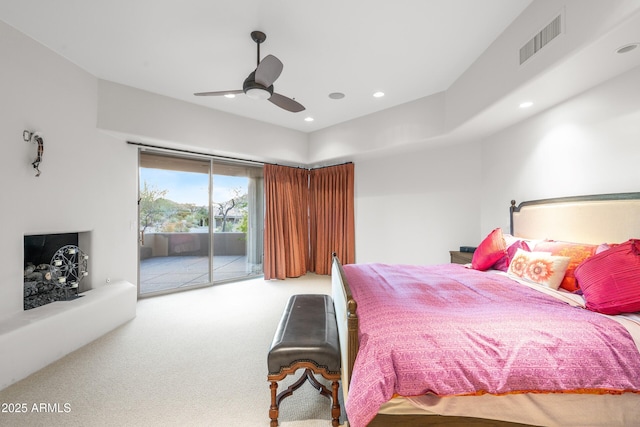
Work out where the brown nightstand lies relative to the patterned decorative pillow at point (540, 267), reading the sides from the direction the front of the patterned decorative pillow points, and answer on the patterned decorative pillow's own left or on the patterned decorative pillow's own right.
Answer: on the patterned decorative pillow's own right

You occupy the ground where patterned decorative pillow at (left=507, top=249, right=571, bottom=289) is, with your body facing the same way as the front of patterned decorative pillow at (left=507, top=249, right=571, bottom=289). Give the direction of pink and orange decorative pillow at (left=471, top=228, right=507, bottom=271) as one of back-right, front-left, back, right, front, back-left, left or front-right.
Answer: right

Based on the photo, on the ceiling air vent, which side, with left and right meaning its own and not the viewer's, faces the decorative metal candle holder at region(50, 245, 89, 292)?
front

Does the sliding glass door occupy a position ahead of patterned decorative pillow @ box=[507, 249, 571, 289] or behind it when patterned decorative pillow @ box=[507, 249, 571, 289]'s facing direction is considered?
ahead

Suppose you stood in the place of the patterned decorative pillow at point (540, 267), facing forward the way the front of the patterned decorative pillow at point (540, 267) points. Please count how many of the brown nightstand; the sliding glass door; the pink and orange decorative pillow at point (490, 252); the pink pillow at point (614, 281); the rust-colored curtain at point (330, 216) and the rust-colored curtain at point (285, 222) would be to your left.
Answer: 1

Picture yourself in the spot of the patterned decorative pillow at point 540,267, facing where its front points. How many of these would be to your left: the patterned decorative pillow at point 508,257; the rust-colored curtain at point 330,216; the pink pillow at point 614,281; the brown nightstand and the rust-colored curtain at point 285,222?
1

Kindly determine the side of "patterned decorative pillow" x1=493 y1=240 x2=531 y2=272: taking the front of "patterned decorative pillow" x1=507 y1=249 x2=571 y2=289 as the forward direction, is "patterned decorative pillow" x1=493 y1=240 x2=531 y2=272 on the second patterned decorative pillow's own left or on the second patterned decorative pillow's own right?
on the second patterned decorative pillow's own right

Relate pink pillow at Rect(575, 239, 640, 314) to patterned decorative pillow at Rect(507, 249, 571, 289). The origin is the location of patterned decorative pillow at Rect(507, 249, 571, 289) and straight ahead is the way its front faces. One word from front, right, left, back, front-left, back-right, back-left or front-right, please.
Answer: left

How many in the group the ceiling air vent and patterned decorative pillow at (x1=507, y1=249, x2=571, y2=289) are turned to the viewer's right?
0

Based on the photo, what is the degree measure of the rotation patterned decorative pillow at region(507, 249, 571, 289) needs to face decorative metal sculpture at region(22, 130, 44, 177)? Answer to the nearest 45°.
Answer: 0° — it already faces it

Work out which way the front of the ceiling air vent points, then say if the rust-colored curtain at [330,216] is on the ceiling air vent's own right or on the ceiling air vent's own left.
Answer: on the ceiling air vent's own right

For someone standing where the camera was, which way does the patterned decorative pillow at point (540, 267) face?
facing the viewer and to the left of the viewer

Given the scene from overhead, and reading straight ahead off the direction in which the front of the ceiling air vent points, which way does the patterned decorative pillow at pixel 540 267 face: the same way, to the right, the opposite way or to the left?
the same way

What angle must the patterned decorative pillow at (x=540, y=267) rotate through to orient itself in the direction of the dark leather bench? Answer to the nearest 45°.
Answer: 0° — it already faces it
